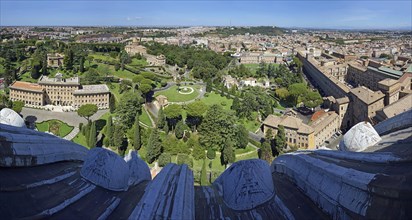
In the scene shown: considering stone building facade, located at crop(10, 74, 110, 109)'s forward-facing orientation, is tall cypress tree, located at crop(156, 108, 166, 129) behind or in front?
in front

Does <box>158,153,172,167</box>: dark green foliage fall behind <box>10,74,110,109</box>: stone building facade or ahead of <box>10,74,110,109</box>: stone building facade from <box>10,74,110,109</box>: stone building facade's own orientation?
ahead

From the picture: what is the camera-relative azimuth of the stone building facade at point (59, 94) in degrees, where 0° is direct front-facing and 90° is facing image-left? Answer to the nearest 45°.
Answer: approximately 0°

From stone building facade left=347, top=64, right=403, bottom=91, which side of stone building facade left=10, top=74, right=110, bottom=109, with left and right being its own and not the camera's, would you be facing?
left

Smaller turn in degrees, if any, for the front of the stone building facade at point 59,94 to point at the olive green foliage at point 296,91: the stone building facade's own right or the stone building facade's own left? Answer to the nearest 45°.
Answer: approximately 90° to the stone building facade's own left

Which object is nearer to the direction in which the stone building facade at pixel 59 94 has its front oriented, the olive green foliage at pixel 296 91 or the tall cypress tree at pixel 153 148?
the tall cypress tree

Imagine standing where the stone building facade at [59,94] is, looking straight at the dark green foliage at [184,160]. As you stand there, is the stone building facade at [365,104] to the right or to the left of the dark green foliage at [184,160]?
left

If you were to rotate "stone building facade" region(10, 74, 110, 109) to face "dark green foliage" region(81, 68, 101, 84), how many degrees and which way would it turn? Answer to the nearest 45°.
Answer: approximately 135° to its left

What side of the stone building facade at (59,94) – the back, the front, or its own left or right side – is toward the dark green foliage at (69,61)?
back

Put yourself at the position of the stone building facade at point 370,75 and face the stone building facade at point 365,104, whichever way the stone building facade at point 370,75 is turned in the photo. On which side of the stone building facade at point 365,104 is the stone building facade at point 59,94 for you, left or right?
right

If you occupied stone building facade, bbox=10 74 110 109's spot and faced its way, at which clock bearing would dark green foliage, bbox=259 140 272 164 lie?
The dark green foliage is roughly at 11 o'clock from the stone building facade.

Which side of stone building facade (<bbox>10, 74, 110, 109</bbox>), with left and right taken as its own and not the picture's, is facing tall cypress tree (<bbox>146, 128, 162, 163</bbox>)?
front

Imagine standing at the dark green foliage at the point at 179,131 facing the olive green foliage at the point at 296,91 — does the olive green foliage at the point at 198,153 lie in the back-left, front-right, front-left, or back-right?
back-right

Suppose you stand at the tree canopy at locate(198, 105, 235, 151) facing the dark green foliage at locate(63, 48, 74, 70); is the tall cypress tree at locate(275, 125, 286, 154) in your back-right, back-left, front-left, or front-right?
back-right

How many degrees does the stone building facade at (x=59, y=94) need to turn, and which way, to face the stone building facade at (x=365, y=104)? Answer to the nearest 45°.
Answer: approximately 45° to its left

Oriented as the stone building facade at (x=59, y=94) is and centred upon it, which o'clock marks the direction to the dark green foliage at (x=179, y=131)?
The dark green foliage is roughly at 11 o'clock from the stone building facade.
